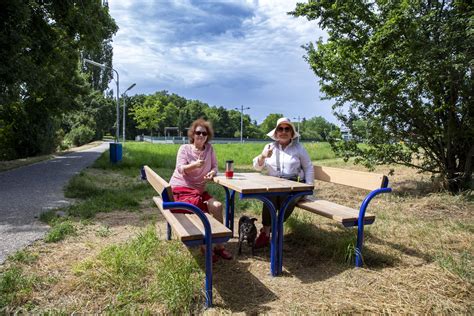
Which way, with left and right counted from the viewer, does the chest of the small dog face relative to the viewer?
facing the viewer

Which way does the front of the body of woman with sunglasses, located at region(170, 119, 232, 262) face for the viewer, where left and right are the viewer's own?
facing the viewer and to the right of the viewer

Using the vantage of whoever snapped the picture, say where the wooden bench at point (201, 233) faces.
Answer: facing to the right of the viewer

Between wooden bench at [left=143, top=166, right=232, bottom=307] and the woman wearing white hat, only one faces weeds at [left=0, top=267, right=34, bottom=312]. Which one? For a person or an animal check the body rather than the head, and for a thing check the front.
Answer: the woman wearing white hat

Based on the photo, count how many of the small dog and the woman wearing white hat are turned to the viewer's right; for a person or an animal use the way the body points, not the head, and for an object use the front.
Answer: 0

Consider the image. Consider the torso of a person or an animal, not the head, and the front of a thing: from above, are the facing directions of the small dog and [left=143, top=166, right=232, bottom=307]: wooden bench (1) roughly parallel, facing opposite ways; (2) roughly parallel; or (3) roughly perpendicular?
roughly perpendicular

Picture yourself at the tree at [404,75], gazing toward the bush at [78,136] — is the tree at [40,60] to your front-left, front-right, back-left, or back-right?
front-left

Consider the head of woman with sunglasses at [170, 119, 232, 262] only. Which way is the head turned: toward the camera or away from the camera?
toward the camera

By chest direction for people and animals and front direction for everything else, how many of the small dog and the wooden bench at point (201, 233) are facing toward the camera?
1

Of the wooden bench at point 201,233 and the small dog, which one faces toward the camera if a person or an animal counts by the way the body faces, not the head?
the small dog

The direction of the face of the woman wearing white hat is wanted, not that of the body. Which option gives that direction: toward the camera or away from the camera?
toward the camera

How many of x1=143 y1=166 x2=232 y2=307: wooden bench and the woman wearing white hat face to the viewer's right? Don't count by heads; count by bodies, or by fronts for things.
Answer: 1

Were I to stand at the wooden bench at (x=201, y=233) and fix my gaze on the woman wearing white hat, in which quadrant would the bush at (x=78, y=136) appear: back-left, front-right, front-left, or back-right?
front-left

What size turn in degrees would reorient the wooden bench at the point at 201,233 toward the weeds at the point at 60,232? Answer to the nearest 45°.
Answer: approximately 135° to its left

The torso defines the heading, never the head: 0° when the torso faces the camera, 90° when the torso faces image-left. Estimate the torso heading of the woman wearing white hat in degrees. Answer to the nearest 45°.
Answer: approximately 45°

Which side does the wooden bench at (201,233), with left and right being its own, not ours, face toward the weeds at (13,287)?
back
